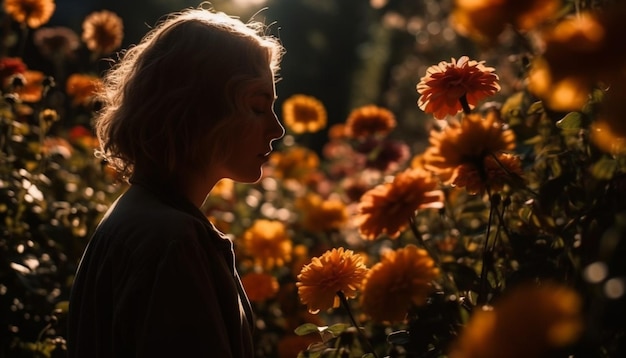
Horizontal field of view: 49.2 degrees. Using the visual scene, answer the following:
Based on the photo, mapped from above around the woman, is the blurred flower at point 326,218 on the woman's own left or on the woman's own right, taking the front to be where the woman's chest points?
on the woman's own left

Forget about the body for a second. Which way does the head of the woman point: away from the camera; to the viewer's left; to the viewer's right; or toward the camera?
to the viewer's right

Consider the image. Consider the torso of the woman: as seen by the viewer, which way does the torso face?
to the viewer's right

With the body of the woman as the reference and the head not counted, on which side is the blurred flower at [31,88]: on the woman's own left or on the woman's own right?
on the woman's own left

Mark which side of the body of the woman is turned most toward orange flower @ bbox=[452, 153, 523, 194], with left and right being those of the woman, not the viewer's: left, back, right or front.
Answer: front

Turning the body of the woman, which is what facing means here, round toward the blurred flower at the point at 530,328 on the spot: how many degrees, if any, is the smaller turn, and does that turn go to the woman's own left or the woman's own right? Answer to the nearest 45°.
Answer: approximately 90° to the woman's own right

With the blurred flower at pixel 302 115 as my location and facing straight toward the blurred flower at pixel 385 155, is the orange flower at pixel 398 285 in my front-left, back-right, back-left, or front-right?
front-right

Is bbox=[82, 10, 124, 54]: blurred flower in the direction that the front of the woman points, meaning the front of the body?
no

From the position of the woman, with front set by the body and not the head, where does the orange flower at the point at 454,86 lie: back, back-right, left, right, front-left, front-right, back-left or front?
front
